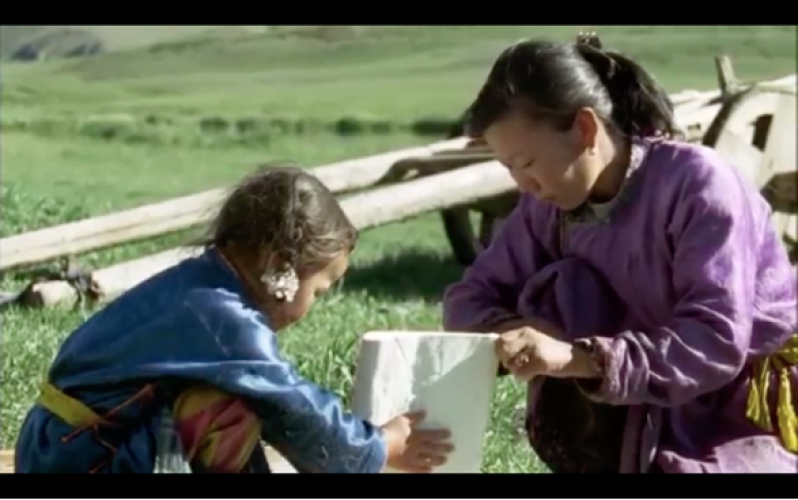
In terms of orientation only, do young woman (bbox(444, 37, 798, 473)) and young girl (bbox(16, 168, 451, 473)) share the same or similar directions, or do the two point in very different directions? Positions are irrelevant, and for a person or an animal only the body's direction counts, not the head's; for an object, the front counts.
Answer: very different directions

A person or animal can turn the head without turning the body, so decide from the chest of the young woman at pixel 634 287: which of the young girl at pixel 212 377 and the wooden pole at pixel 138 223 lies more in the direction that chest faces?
the young girl

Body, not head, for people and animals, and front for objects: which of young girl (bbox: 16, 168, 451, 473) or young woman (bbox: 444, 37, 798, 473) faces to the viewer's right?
young girl (bbox: 16, 168, 451, 473)

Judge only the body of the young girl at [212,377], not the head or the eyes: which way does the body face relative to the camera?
to the viewer's right

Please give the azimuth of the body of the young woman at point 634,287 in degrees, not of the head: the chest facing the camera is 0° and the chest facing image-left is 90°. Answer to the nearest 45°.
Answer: approximately 45°

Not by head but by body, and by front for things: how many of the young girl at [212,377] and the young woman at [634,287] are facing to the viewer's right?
1
